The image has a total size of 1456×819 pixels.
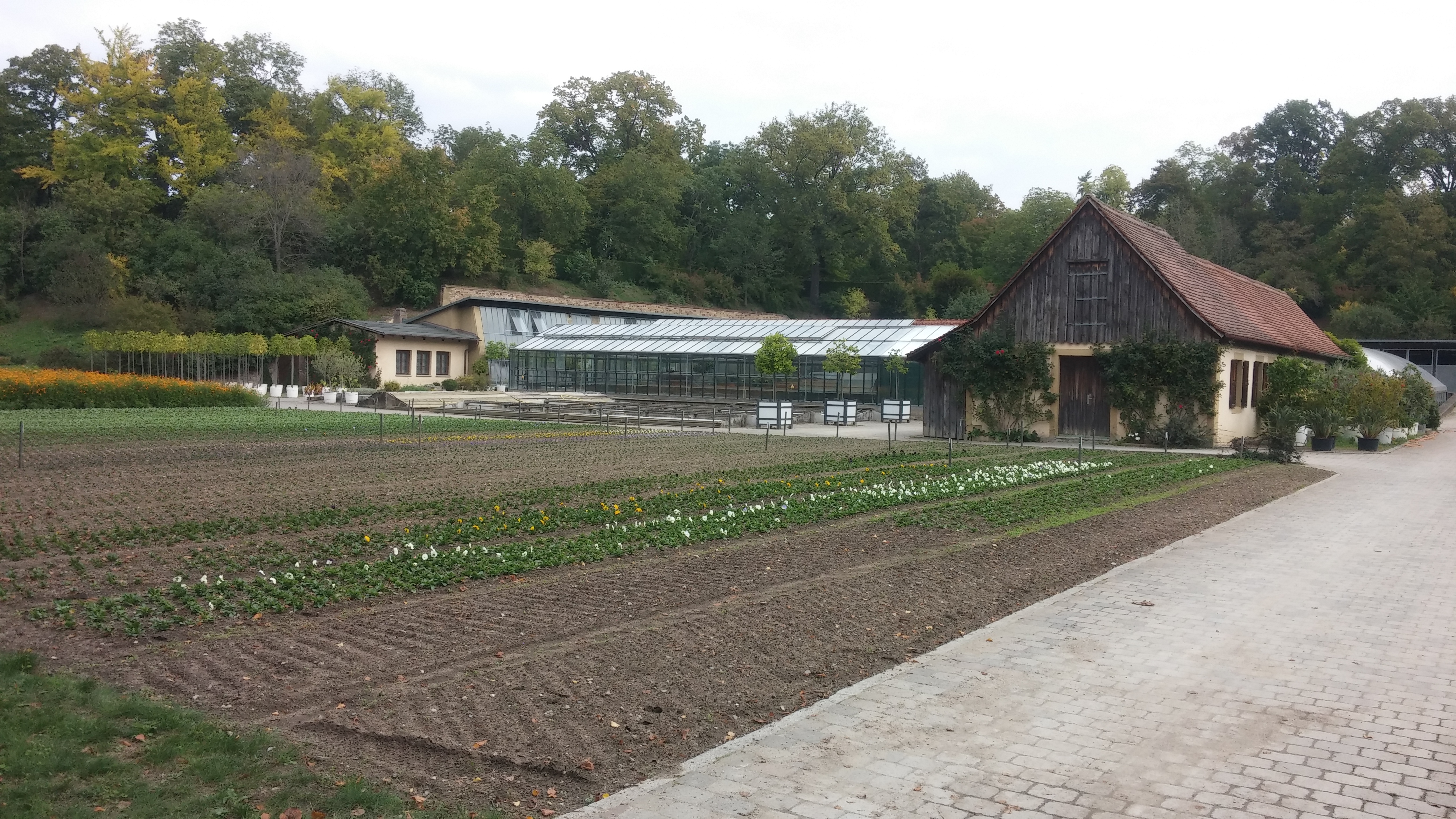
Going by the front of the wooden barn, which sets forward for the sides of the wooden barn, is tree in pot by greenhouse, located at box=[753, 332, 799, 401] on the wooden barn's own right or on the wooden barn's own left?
on the wooden barn's own right

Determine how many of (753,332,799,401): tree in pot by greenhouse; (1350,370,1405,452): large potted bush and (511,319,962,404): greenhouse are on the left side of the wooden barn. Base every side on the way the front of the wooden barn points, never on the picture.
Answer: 1

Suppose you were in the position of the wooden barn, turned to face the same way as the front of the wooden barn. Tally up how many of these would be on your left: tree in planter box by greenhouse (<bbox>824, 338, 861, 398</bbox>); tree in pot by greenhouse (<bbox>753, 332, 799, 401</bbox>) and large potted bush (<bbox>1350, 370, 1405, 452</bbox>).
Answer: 1

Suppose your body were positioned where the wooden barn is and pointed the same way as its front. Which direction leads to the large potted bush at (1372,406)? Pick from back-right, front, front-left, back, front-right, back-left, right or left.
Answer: left

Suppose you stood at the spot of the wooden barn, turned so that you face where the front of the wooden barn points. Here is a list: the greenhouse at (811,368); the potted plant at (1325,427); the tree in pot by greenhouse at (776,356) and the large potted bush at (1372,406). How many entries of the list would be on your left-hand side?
2

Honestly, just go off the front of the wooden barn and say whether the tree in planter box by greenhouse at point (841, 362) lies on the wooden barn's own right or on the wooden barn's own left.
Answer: on the wooden barn's own right

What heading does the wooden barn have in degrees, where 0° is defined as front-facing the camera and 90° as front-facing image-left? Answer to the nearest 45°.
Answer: approximately 0°

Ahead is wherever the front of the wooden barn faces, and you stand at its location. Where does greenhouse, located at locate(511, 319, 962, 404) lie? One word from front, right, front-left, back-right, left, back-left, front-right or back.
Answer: back-right

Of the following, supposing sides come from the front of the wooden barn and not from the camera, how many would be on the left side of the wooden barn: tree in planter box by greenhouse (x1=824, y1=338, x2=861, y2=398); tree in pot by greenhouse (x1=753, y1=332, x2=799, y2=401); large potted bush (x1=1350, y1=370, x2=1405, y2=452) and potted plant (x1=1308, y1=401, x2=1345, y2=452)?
2

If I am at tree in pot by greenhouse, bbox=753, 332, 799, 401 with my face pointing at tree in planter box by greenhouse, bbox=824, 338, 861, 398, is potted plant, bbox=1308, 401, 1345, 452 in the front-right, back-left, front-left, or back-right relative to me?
front-right

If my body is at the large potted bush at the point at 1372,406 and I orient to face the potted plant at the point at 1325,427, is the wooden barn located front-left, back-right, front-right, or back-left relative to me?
front-right

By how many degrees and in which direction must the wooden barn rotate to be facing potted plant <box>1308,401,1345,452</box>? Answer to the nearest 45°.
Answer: approximately 90° to its left
